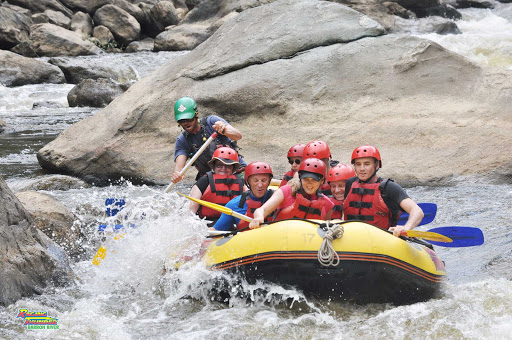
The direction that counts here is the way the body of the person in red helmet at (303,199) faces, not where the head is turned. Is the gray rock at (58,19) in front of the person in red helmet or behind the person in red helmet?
behind

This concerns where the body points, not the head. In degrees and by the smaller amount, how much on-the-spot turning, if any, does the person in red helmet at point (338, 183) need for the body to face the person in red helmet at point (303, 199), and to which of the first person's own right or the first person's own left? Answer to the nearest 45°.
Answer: approximately 45° to the first person's own right

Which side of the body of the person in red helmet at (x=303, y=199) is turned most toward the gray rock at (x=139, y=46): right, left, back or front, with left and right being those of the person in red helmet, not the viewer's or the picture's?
back

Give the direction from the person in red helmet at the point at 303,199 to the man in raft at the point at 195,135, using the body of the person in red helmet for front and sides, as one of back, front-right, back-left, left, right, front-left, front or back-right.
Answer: back-right

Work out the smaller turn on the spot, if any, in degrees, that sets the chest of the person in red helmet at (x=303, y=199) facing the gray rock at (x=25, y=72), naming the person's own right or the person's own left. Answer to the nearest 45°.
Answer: approximately 135° to the person's own right

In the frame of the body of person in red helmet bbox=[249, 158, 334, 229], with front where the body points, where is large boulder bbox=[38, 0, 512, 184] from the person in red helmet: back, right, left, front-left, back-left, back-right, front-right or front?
back

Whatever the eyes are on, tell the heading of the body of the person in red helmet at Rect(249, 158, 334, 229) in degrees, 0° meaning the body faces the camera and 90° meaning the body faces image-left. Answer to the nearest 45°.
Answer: approximately 0°

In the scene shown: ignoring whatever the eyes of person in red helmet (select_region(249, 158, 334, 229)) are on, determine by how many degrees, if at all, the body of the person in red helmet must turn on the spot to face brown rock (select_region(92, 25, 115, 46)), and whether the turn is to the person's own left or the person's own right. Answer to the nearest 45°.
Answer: approximately 180°

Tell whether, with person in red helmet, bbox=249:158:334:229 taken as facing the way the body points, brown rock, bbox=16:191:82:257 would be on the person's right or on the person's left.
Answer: on the person's right

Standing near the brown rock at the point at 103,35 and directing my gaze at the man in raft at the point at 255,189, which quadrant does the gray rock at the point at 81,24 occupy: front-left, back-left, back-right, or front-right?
back-right

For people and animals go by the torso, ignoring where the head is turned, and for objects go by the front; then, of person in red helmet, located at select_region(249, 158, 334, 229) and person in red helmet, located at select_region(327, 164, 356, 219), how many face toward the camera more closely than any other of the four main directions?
2
